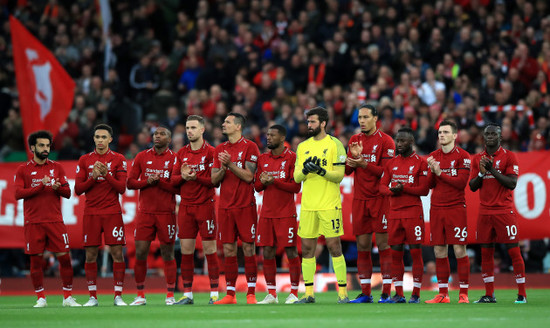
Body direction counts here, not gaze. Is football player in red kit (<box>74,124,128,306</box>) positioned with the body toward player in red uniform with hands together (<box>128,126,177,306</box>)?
no

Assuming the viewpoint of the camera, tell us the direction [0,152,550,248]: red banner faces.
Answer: facing the viewer

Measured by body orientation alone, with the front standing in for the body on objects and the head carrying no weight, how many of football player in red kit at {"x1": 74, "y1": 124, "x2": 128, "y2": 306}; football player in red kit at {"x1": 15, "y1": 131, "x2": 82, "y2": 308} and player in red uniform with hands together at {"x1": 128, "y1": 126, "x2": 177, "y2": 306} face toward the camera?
3

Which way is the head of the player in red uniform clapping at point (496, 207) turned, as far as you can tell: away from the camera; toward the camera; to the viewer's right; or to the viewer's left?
toward the camera

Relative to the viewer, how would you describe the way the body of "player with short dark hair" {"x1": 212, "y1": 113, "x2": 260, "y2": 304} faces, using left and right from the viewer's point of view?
facing the viewer and to the left of the viewer

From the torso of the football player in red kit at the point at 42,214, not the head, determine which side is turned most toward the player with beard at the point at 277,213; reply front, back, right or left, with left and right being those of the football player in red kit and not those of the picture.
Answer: left

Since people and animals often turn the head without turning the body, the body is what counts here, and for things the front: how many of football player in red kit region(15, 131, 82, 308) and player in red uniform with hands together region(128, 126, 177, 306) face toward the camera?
2

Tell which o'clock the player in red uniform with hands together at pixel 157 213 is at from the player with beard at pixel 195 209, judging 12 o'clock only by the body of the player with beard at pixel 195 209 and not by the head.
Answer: the player in red uniform with hands together at pixel 157 213 is roughly at 2 o'clock from the player with beard at pixel 195 209.

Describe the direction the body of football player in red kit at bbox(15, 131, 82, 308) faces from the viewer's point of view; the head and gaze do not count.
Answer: toward the camera

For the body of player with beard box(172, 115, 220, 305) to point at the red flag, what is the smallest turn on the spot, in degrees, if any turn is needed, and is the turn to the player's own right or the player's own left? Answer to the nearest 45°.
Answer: approximately 90° to the player's own right

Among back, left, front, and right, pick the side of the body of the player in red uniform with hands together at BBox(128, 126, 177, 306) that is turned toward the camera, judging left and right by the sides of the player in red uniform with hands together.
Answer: front

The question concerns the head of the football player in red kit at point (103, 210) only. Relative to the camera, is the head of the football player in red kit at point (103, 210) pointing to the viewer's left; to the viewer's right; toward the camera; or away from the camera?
toward the camera

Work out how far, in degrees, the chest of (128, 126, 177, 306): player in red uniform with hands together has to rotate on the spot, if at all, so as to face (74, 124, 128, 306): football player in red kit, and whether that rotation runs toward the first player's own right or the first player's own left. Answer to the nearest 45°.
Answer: approximately 90° to the first player's own right

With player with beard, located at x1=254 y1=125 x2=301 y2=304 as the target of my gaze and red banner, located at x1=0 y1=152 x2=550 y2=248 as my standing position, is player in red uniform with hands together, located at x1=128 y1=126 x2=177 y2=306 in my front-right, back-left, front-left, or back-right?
front-right

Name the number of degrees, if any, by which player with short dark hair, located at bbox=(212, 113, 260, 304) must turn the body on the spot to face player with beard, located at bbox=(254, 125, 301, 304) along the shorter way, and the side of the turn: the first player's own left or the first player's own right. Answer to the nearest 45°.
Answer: approximately 135° to the first player's own left

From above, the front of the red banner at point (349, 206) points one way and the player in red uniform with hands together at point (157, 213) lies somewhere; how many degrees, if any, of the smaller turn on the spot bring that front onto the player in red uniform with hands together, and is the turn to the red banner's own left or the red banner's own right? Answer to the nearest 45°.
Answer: approximately 45° to the red banner's own right
